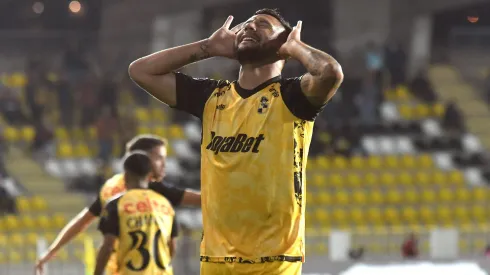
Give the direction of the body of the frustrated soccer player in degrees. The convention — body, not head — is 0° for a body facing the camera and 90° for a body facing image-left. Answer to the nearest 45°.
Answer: approximately 45°

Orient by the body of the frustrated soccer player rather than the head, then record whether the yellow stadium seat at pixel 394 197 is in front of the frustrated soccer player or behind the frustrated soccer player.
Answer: behind

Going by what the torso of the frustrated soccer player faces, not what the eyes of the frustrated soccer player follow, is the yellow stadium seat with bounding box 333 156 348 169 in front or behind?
behind

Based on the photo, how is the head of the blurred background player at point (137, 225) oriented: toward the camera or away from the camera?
away from the camera

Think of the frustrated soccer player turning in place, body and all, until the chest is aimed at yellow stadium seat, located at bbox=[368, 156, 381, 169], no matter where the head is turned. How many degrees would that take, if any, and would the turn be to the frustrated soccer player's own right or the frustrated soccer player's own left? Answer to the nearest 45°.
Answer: approximately 135° to the frustrated soccer player's own right

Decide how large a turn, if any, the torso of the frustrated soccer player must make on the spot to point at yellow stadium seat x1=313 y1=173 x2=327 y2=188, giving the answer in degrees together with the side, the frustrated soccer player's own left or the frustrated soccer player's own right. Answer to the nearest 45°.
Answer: approximately 135° to the frustrated soccer player's own right

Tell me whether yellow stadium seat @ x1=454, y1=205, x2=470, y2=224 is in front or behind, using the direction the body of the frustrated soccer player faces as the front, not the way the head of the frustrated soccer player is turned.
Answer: behind

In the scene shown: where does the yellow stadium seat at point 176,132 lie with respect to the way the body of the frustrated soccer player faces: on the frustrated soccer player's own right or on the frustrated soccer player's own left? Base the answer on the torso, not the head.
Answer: on the frustrated soccer player's own right
